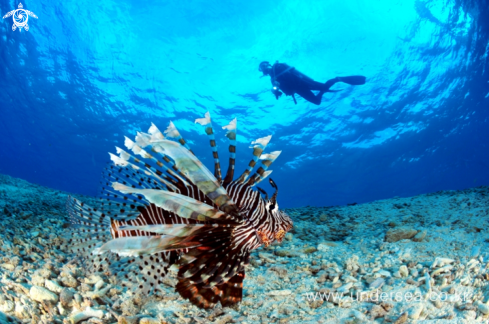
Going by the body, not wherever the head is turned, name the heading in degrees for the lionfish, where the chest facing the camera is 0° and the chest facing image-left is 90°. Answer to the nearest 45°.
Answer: approximately 270°

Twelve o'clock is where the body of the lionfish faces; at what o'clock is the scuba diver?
The scuba diver is roughly at 10 o'clock from the lionfish.
